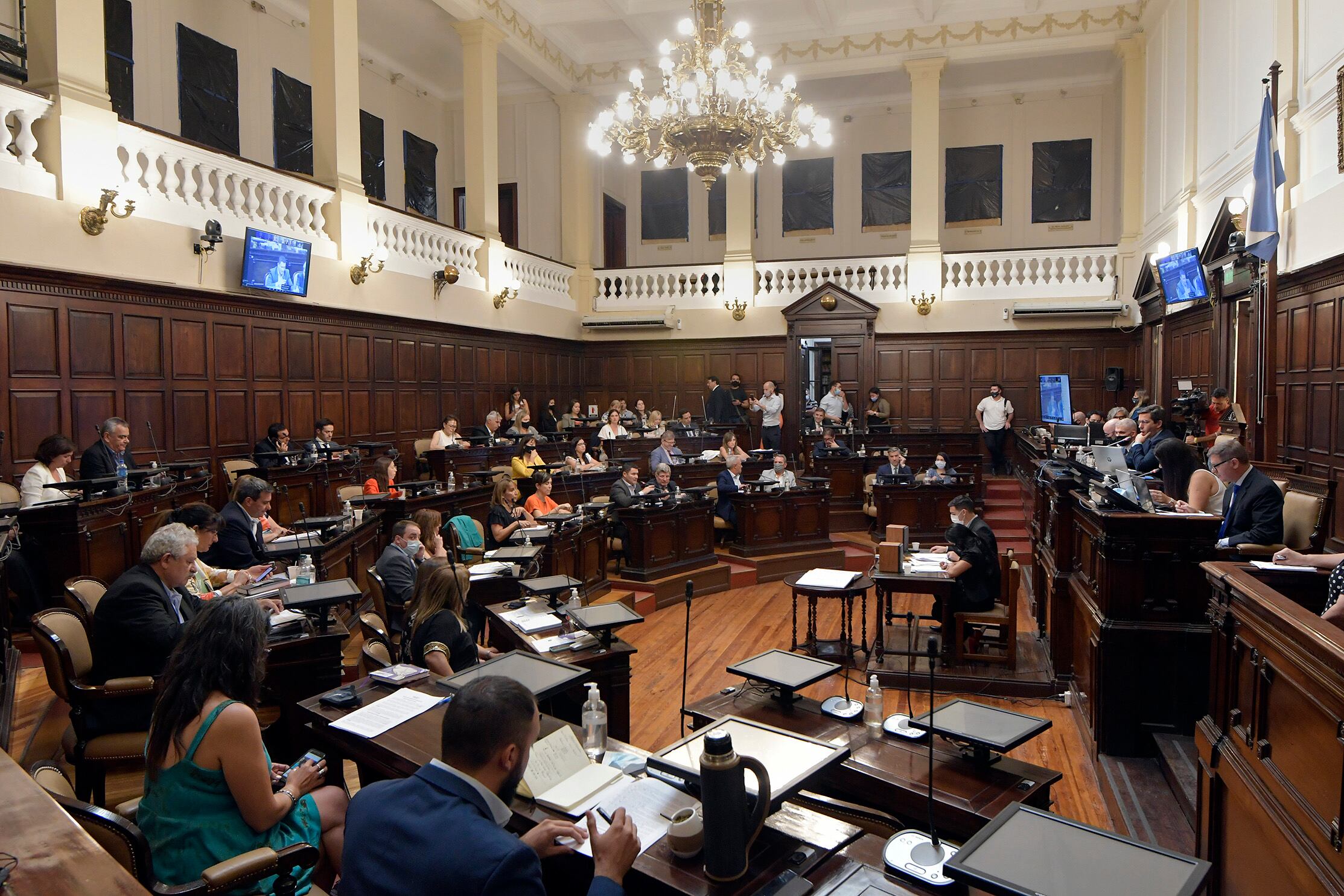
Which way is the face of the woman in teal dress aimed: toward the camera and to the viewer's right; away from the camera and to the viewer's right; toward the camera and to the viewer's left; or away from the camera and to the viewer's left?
away from the camera and to the viewer's right

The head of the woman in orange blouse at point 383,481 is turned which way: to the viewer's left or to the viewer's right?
to the viewer's right

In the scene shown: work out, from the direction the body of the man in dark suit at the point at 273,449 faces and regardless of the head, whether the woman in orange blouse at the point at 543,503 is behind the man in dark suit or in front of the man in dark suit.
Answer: in front

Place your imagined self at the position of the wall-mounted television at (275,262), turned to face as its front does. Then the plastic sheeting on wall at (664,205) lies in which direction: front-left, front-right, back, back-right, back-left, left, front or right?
left

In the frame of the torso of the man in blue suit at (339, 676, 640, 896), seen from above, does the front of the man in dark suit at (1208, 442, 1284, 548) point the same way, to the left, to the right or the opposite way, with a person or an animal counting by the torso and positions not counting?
to the left

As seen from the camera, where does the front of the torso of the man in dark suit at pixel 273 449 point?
to the viewer's right

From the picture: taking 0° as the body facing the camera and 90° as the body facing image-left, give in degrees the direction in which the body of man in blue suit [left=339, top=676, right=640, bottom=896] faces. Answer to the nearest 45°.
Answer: approximately 225°

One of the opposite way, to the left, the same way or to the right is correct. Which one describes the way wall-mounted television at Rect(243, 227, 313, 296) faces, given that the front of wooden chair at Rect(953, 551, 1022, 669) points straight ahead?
the opposite way

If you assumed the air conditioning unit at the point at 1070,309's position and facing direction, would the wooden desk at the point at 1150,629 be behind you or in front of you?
in front

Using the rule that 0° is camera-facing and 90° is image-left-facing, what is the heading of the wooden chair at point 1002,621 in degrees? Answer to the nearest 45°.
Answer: approximately 90°

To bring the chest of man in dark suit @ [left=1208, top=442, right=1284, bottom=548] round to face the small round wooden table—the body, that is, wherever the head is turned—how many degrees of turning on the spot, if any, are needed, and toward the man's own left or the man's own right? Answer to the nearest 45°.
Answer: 0° — they already face it

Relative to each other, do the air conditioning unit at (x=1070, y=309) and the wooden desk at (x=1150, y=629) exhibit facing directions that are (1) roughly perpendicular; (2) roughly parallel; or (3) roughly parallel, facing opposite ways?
roughly perpendicular

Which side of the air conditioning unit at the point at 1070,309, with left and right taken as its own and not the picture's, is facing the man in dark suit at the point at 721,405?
right

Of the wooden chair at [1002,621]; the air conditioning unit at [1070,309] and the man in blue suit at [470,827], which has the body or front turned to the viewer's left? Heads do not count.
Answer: the wooden chair
